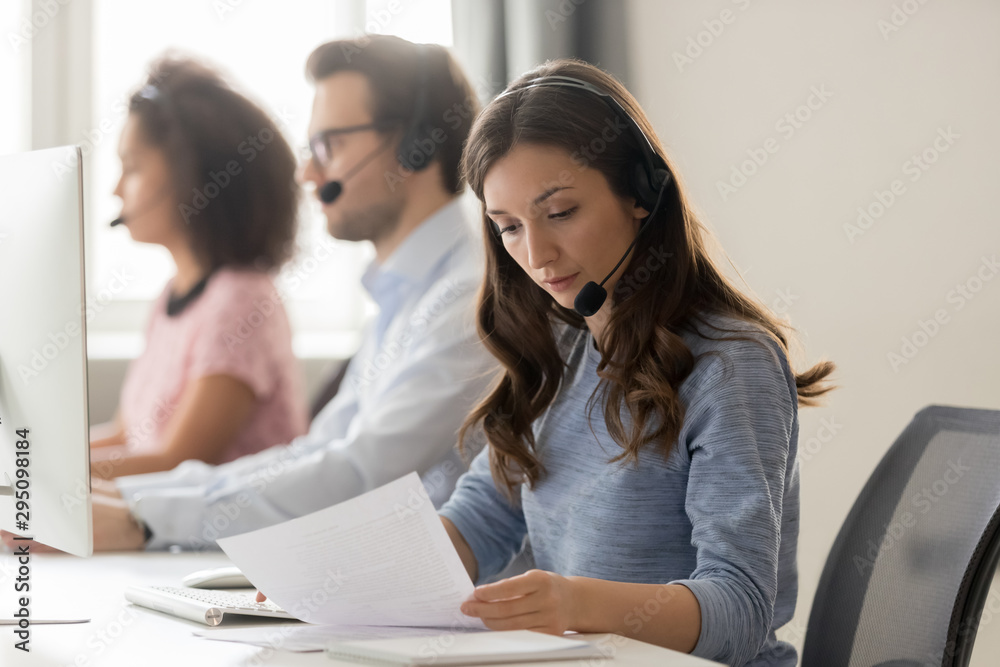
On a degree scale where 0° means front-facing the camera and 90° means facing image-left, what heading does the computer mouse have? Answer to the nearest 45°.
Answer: approximately 90°

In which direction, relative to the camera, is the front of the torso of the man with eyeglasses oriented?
to the viewer's left

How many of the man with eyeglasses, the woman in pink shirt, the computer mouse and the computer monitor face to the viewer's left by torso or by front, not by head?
3

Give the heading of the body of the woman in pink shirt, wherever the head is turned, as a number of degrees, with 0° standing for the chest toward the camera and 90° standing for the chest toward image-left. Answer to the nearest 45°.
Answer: approximately 90°

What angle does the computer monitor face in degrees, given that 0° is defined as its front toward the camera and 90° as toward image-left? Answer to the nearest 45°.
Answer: approximately 225°

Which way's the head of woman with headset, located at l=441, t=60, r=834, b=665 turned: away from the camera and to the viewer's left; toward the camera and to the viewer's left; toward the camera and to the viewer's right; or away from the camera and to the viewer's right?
toward the camera and to the viewer's left

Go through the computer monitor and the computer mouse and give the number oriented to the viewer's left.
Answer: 1

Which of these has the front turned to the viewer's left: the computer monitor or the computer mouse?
the computer mouse
